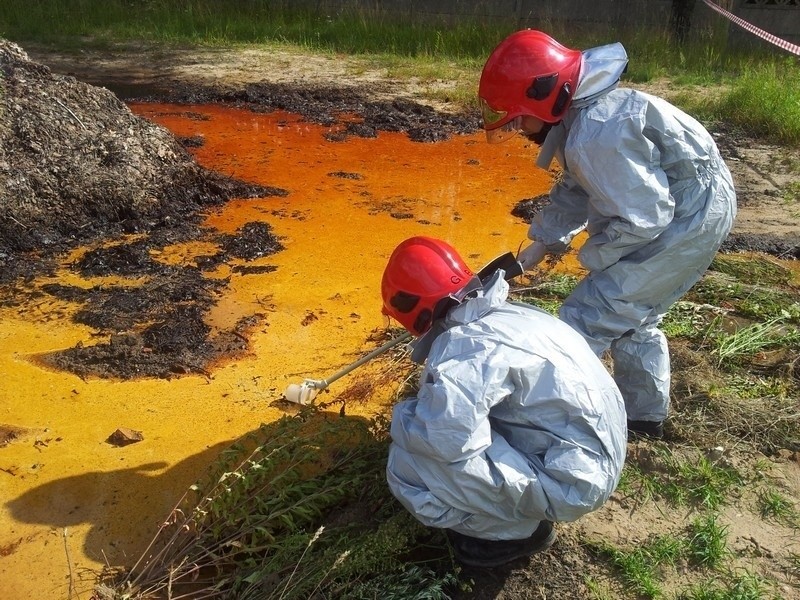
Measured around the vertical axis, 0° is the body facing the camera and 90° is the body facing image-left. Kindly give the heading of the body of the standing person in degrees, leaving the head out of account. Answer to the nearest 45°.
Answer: approximately 90°

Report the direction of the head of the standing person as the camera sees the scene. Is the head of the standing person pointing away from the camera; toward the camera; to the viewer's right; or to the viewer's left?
to the viewer's left

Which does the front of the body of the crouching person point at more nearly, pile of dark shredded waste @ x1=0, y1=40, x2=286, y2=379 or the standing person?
the pile of dark shredded waste

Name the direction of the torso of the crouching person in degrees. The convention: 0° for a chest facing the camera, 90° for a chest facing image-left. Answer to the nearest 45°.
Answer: approximately 90°

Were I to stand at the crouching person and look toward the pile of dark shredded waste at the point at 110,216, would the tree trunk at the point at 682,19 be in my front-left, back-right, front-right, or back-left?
front-right

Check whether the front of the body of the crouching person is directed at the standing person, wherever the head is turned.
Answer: no

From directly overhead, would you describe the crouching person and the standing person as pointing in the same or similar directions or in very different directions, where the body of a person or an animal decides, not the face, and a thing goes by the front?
same or similar directions

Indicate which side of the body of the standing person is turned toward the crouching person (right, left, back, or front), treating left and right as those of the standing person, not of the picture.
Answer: left

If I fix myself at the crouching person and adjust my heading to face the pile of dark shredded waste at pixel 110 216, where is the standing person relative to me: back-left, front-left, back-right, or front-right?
front-right

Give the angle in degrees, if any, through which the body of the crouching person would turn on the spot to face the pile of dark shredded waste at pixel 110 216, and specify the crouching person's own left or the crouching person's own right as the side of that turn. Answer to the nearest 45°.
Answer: approximately 45° to the crouching person's own right

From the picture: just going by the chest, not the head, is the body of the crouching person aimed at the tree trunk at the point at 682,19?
no
